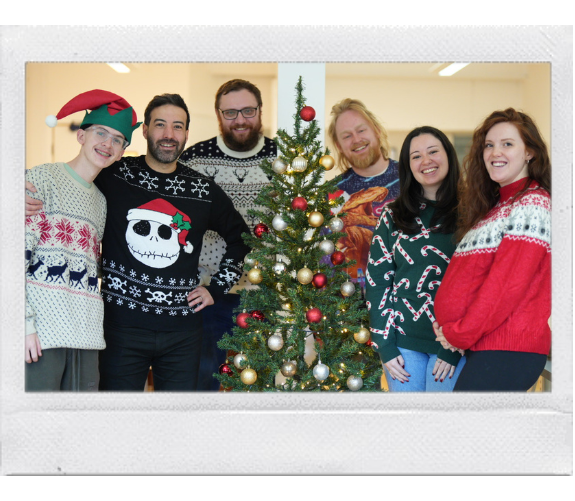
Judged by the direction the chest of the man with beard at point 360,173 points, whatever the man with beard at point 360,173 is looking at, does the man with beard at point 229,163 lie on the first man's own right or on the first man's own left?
on the first man's own right

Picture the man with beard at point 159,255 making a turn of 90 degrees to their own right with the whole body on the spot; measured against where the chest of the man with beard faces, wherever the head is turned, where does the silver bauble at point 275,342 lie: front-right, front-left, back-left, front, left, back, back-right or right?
back-left

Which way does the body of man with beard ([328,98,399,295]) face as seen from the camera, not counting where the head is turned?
toward the camera

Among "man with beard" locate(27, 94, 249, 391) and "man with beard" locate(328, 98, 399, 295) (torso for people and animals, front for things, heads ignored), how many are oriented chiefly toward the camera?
2

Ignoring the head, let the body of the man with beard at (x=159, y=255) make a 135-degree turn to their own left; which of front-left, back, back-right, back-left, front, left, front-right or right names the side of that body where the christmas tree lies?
right
